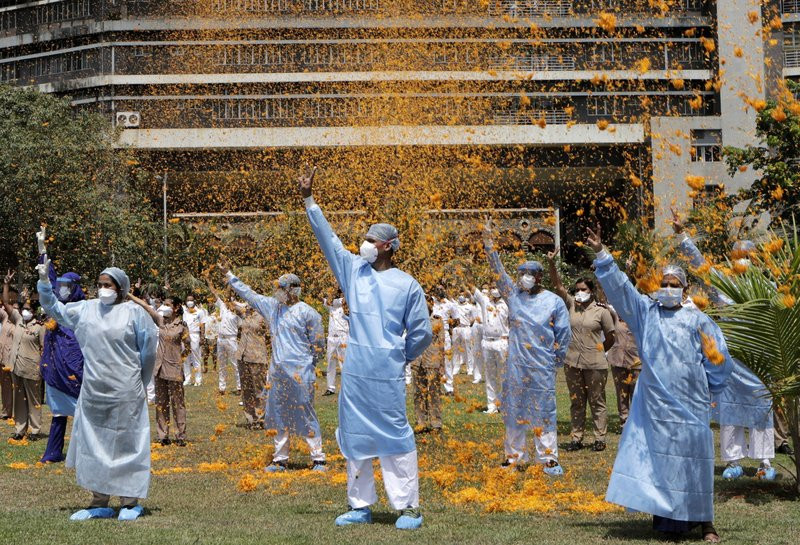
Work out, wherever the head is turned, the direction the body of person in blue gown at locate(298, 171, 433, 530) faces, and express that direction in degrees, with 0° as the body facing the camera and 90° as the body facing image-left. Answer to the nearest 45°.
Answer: approximately 45°

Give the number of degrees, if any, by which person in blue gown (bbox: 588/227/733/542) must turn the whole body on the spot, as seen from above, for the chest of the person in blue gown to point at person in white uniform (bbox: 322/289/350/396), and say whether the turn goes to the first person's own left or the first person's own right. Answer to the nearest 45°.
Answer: approximately 135° to the first person's own right

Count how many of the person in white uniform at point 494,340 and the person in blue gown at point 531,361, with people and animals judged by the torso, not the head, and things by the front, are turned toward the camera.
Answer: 2

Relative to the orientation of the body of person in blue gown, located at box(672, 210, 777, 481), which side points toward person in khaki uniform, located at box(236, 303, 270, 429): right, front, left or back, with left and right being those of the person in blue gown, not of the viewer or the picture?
right

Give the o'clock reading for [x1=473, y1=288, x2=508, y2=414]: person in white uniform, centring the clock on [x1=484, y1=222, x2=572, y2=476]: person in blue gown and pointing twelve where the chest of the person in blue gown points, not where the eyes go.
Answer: The person in white uniform is roughly at 6 o'clock from the person in blue gown.

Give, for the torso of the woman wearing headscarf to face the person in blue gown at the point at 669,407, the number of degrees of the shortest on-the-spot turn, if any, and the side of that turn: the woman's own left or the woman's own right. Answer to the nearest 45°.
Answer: approximately 90° to the woman's own left

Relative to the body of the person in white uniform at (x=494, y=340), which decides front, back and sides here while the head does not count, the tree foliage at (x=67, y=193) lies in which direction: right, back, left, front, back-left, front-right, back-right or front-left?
back-right
